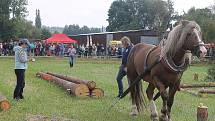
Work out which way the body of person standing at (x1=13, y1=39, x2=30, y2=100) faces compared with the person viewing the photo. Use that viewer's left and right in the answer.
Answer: facing to the right of the viewer

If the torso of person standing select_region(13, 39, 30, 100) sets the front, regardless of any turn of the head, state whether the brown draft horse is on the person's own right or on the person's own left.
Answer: on the person's own right

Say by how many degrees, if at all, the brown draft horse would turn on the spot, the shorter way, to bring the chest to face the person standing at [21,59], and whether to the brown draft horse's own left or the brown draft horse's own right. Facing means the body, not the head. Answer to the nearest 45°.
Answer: approximately 180°

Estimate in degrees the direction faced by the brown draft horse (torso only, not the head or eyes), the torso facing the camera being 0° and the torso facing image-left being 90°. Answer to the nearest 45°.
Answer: approximately 315°

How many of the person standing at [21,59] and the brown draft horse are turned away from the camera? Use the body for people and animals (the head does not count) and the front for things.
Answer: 0
